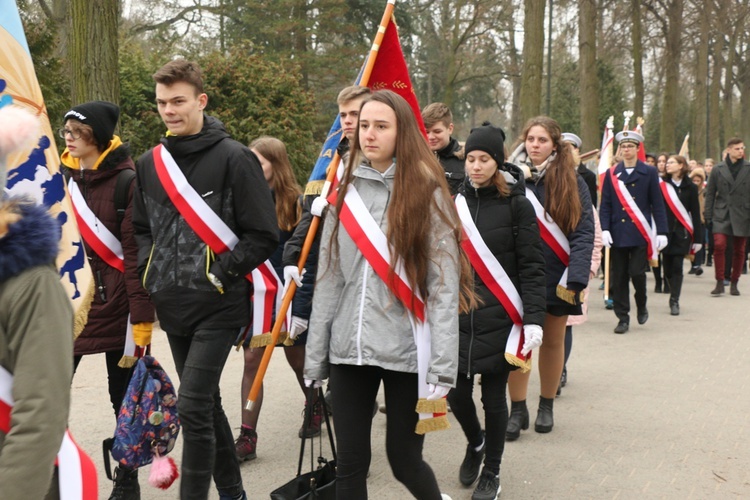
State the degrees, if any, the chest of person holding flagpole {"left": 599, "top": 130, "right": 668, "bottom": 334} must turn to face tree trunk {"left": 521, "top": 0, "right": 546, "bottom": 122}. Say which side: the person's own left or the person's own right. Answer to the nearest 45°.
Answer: approximately 180°

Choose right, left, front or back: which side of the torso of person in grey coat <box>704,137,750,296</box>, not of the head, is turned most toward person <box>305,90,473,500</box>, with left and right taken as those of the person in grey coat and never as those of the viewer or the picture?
front

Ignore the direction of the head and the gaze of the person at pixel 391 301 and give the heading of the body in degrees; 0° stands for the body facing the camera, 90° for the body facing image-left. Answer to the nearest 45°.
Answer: approximately 45°

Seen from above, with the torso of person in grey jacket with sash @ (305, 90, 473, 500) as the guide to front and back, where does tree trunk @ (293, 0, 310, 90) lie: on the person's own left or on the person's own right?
on the person's own right

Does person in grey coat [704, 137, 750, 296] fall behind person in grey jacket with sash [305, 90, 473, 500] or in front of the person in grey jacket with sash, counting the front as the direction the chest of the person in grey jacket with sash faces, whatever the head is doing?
behind

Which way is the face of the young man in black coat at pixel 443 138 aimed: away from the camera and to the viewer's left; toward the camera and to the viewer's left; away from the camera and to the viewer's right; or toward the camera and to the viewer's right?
toward the camera and to the viewer's left

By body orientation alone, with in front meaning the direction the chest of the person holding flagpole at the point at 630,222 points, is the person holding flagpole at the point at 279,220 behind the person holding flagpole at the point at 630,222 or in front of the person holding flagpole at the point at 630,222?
in front

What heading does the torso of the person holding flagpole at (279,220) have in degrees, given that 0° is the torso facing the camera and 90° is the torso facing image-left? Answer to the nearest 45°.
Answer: approximately 45°

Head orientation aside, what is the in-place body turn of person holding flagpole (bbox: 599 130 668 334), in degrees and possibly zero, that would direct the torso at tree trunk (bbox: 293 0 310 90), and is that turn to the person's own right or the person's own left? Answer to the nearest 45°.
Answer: approximately 135° to the person's own right

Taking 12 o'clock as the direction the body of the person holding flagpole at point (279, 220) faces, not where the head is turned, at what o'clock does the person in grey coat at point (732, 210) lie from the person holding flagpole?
The person in grey coat is roughly at 6 o'clock from the person holding flagpole.

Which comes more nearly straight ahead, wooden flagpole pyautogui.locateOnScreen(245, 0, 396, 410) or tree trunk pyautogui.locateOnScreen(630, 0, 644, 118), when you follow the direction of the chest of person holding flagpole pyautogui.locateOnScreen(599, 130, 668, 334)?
the wooden flagpole
